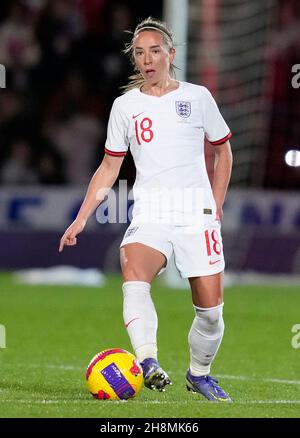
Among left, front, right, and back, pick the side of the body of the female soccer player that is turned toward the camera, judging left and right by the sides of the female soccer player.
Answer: front
